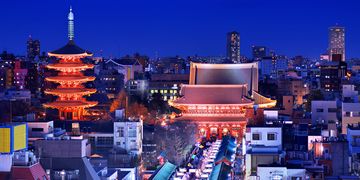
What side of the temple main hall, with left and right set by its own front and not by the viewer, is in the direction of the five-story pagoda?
right

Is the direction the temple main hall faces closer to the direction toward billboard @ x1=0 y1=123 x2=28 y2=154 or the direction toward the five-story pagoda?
the billboard

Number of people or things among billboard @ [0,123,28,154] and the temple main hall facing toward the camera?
2

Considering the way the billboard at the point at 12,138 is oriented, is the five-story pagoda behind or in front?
behind

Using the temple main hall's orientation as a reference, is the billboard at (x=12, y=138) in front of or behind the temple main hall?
in front

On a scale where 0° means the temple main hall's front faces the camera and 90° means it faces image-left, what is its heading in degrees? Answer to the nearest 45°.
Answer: approximately 0°
